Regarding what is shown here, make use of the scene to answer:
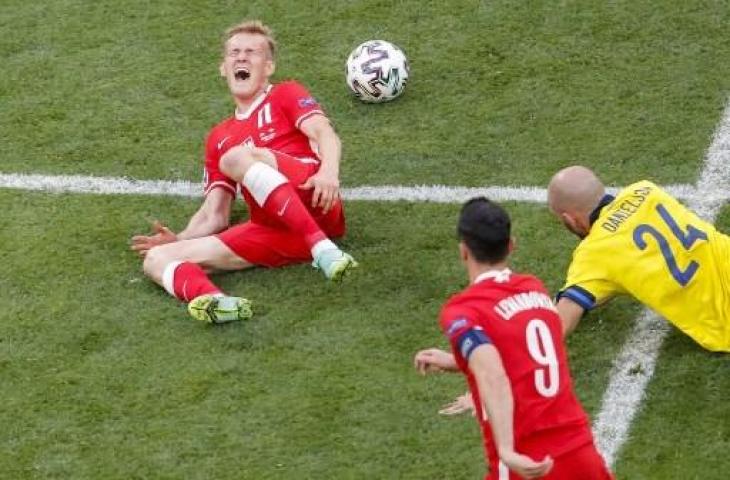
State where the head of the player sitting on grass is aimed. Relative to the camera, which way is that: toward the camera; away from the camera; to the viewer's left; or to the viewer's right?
toward the camera

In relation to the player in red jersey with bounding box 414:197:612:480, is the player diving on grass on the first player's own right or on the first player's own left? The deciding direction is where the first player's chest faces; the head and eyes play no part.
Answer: on the first player's own right

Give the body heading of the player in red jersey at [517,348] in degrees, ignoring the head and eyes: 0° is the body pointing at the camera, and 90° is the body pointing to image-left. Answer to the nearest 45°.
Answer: approximately 135°

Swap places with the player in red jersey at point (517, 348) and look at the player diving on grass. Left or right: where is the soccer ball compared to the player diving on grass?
left

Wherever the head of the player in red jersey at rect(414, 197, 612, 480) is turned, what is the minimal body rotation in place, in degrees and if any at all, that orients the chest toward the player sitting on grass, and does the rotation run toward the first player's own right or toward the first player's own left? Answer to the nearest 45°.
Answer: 0° — they already face them

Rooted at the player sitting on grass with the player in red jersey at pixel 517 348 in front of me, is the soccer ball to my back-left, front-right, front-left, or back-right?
back-left

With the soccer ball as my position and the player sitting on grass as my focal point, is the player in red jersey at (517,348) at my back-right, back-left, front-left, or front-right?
front-left

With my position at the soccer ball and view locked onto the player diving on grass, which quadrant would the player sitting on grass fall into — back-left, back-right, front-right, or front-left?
front-right

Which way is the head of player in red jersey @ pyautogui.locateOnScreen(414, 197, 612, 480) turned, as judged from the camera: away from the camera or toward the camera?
away from the camera

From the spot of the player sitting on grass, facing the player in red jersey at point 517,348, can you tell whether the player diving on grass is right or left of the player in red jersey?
left

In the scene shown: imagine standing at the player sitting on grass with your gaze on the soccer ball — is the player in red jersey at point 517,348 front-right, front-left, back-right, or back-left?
back-right
